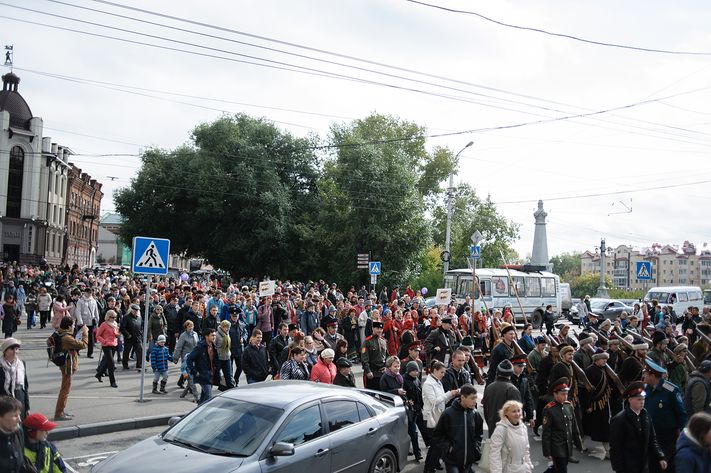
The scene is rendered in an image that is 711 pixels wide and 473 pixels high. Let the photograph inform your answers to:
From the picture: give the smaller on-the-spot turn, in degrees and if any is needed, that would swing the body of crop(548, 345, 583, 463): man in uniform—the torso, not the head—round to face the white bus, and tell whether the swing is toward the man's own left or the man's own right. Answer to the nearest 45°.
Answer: approximately 135° to the man's own left

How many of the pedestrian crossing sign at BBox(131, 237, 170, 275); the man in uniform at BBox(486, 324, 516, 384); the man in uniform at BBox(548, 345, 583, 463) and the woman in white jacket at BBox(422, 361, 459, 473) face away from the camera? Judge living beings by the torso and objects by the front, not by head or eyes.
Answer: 0

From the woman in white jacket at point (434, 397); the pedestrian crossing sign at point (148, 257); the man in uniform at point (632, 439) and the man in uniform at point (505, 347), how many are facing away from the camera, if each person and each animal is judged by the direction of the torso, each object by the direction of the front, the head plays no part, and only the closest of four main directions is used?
0

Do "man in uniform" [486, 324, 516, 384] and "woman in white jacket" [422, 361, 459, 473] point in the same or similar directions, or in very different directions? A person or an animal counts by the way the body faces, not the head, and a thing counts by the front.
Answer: same or similar directions

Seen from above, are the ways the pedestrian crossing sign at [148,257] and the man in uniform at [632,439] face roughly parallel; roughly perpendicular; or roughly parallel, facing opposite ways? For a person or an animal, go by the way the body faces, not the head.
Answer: roughly parallel

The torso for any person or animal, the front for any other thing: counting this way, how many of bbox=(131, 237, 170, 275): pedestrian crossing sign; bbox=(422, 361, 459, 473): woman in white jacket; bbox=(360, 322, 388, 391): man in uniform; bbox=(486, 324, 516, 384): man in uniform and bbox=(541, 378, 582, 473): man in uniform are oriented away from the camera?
0

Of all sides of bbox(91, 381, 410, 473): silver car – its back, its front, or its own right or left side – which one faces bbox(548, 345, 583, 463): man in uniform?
back

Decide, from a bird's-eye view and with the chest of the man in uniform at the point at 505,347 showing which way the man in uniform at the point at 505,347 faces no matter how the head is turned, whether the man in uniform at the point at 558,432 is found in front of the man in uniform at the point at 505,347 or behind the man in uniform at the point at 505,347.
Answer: in front

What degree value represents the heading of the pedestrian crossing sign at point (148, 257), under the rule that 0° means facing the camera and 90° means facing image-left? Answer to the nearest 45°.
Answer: approximately 0°

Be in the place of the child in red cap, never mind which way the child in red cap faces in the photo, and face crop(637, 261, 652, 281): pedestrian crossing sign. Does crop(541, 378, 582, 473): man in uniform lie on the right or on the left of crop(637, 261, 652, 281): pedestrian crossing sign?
right

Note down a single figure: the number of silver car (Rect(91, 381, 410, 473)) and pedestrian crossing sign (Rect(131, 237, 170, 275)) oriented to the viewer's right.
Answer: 0

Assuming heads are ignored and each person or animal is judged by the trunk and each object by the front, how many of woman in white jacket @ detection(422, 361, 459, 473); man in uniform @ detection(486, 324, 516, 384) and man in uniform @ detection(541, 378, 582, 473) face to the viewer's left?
0
